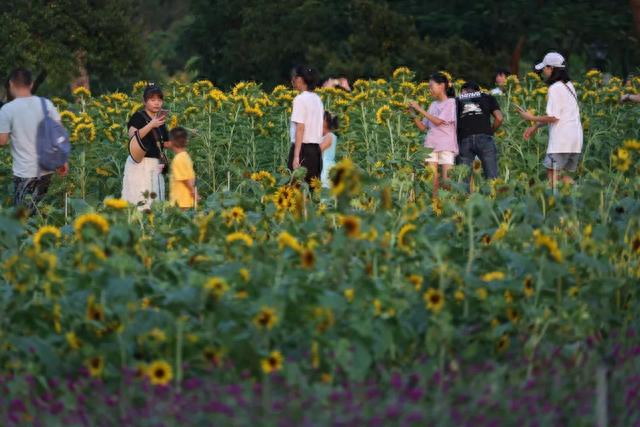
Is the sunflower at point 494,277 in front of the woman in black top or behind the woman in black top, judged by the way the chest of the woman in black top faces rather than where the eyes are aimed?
in front

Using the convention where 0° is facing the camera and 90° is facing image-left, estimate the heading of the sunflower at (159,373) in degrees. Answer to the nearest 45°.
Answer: approximately 0°

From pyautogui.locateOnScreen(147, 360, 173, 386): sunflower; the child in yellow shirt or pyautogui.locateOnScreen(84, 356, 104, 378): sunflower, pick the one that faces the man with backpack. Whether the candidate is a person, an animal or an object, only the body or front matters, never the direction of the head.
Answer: the child in yellow shirt

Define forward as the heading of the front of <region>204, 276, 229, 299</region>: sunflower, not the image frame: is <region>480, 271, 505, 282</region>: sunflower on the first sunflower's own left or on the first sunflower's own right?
on the first sunflower's own left

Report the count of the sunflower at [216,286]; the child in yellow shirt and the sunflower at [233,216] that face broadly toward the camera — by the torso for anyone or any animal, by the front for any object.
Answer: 2

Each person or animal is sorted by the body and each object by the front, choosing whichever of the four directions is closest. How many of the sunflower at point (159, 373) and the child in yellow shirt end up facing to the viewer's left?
1

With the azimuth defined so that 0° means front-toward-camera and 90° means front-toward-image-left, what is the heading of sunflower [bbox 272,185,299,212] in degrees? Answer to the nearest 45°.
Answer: approximately 0°

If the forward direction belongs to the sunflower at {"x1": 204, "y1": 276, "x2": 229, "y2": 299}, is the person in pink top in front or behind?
behind

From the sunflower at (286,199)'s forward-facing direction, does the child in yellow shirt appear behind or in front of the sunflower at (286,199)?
behind

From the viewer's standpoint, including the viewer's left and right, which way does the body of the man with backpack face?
facing away from the viewer and to the left of the viewer

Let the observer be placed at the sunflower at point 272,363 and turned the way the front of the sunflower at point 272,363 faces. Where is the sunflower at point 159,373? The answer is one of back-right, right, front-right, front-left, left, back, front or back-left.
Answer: right

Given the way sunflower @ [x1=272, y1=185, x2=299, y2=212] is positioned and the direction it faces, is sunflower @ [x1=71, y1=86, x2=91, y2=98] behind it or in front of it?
behind

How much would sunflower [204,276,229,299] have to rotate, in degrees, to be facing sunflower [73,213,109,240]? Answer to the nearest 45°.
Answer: approximately 135° to its right
